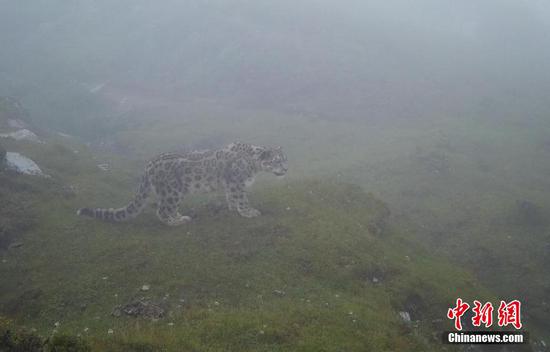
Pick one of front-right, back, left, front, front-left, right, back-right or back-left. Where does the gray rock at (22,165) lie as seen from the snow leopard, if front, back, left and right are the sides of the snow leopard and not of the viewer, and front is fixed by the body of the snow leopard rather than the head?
back-left

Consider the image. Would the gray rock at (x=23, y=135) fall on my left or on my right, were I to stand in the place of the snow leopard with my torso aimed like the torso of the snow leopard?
on my left

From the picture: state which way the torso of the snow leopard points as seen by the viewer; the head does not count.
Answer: to the viewer's right

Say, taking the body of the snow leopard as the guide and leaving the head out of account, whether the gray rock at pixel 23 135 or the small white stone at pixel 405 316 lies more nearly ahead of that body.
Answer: the small white stone

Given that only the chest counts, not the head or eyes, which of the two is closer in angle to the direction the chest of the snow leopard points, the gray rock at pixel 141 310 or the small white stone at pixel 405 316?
the small white stone

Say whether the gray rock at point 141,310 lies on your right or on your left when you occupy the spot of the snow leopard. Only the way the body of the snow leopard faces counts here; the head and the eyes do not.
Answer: on your right

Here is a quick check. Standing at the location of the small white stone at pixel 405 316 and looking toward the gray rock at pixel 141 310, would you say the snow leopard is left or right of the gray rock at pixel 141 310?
right

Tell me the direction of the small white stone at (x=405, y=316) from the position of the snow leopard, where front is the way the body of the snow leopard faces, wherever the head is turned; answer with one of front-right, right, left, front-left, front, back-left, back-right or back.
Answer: front-right
